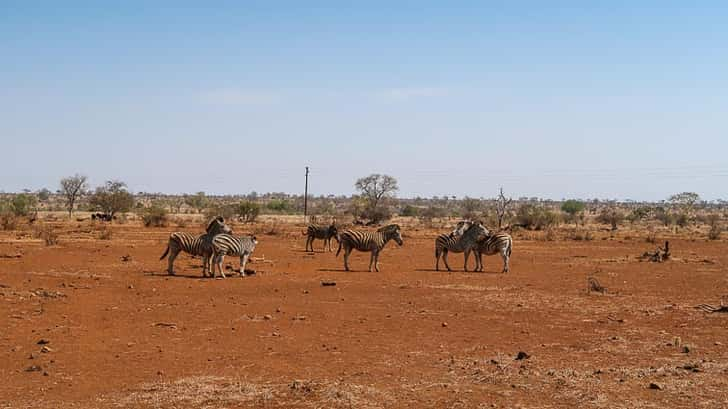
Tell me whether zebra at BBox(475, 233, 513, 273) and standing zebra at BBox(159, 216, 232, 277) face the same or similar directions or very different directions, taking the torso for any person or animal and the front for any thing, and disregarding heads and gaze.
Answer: very different directions

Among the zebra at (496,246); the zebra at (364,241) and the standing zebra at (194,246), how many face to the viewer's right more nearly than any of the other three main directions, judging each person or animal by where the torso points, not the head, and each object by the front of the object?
2

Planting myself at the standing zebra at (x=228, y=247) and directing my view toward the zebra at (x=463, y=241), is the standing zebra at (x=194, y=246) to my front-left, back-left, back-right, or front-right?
back-left

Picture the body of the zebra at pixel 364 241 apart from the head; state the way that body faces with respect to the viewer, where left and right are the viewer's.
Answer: facing to the right of the viewer

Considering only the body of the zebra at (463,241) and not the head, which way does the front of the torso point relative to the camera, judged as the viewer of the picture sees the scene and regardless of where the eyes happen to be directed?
to the viewer's right

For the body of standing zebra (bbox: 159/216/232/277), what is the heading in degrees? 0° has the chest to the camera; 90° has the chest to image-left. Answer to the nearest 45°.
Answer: approximately 270°

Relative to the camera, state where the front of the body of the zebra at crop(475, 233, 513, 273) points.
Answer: to the viewer's left

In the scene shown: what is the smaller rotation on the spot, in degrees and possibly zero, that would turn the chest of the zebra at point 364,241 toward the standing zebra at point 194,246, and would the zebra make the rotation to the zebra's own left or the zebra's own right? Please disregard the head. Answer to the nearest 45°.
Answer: approximately 135° to the zebra's own right

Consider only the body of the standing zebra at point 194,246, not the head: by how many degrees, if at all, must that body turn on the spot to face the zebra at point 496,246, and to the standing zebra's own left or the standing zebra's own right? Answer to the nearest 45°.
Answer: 0° — it already faces it

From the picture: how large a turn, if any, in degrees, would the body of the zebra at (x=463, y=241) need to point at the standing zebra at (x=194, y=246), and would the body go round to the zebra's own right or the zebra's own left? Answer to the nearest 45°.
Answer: approximately 135° to the zebra's own right

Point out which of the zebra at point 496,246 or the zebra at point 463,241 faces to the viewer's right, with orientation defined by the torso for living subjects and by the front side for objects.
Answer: the zebra at point 463,241
